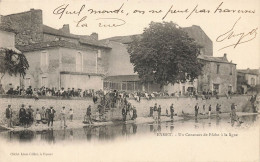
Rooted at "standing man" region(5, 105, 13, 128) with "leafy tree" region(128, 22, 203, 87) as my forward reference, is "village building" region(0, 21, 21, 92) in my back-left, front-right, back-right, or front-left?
front-left
